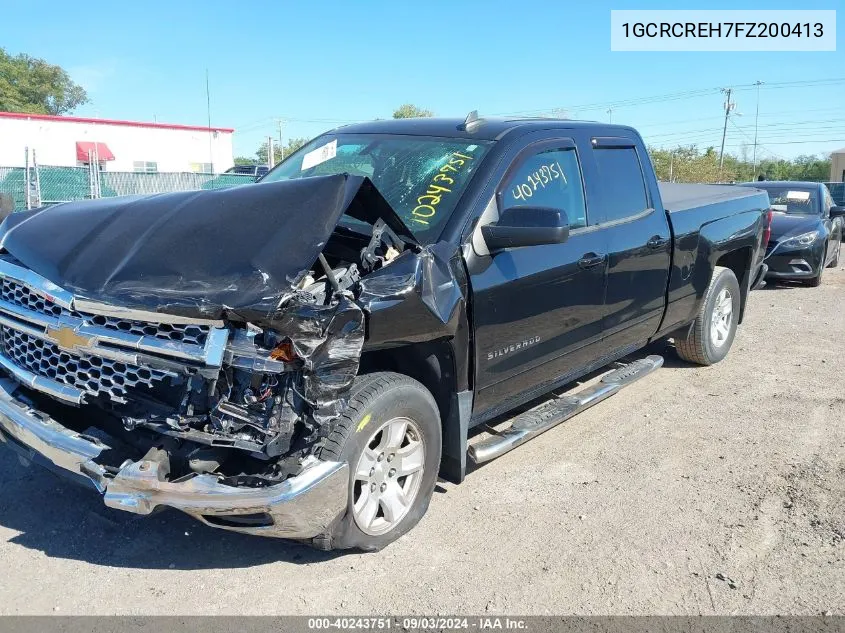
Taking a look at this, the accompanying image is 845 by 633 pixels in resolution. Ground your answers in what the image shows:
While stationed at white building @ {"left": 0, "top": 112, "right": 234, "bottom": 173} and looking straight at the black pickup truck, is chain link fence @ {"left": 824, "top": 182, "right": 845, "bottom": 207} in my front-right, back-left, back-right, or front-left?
front-left

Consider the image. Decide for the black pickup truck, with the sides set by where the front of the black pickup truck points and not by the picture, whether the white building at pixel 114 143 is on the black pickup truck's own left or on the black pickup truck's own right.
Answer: on the black pickup truck's own right

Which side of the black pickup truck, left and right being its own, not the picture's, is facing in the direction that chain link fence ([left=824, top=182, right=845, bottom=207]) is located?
back

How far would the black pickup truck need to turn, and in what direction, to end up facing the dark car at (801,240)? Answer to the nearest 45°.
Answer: approximately 180°

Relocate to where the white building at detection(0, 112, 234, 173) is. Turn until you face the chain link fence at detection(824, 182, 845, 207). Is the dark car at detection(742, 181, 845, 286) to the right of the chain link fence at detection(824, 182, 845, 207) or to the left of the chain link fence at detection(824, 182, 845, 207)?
right

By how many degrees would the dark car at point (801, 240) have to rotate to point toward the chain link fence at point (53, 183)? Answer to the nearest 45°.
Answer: approximately 45° to its right

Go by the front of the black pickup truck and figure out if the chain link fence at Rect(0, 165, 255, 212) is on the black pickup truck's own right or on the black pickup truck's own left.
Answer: on the black pickup truck's own right

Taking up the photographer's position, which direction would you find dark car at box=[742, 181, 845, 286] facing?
facing the viewer and to the left of the viewer

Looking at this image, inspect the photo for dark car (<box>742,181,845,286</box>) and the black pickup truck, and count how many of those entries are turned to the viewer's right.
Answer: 0

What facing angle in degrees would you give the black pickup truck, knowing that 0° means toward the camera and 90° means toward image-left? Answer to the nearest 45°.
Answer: approximately 45°
